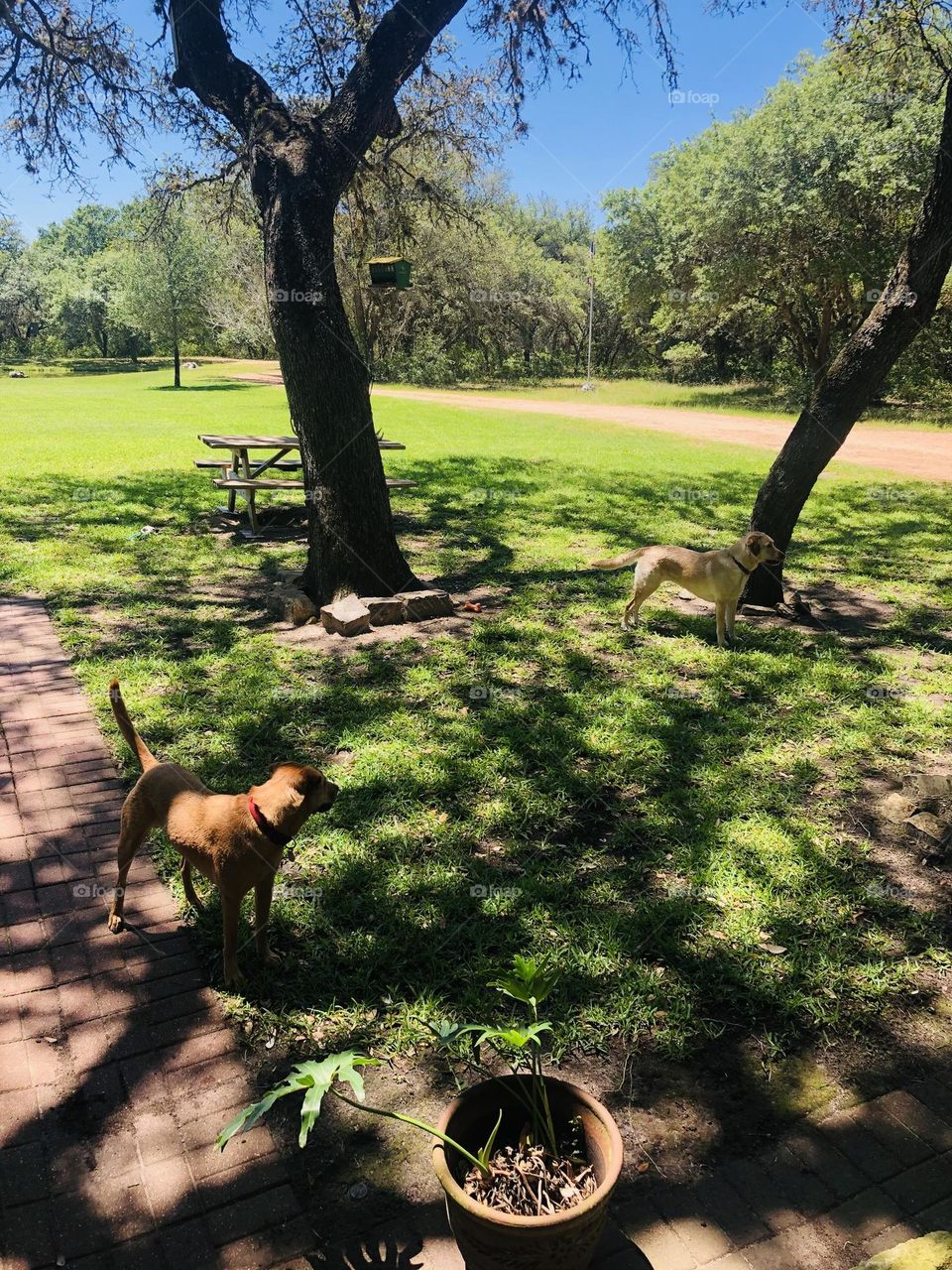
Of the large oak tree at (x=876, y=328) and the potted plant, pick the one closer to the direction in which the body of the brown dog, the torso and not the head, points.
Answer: the potted plant

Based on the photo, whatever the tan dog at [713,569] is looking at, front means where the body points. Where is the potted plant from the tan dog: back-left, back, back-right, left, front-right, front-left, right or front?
right

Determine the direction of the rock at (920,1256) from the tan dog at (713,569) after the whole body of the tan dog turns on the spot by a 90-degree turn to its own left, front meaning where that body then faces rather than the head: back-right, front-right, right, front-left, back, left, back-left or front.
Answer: back

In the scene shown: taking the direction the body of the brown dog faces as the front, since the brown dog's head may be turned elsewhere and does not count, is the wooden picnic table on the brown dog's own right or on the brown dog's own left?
on the brown dog's own left

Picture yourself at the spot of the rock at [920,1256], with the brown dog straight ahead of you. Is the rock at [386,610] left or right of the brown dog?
right

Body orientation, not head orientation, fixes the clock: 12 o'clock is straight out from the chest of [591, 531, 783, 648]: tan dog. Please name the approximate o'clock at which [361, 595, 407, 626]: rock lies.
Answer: The rock is roughly at 6 o'clock from the tan dog.

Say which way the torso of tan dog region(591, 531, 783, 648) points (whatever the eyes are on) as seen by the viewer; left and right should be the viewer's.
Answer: facing to the right of the viewer

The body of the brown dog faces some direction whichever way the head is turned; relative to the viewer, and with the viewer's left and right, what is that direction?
facing the viewer and to the right of the viewer

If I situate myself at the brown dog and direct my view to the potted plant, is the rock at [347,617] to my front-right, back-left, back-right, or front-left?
back-left

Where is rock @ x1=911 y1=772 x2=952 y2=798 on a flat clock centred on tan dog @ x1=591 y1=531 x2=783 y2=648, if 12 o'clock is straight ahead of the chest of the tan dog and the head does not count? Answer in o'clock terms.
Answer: The rock is roughly at 2 o'clock from the tan dog.

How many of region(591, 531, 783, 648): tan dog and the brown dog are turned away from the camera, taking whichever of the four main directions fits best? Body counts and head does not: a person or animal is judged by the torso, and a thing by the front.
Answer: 0

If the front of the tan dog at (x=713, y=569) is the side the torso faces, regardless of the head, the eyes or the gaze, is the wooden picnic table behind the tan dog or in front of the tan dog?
behind

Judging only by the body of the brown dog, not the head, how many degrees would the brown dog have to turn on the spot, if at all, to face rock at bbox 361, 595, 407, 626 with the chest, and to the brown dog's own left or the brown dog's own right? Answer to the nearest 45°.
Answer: approximately 135° to the brown dog's own left

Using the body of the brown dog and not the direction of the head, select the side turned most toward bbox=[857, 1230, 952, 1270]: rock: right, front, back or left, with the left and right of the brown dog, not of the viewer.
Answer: front
